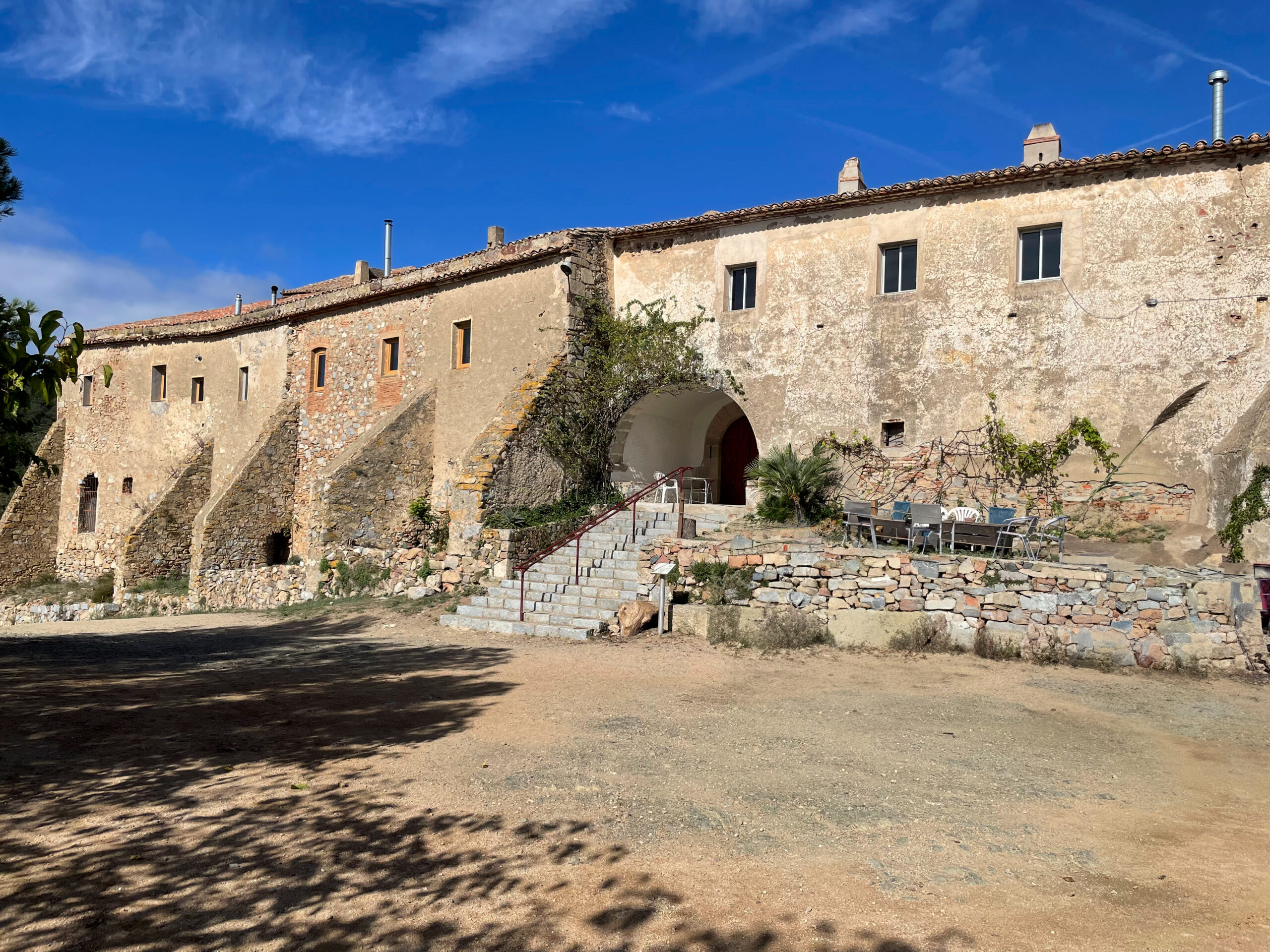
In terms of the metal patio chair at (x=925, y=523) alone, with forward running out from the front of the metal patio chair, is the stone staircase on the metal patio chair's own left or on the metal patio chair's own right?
on the metal patio chair's own left

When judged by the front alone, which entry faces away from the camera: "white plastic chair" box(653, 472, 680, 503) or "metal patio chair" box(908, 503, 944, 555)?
the metal patio chair

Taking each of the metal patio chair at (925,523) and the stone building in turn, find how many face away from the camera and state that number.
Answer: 1

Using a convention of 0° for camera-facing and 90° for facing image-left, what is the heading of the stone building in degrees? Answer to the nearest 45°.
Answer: approximately 45°

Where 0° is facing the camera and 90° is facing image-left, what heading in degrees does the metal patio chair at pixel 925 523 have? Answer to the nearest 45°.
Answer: approximately 180°

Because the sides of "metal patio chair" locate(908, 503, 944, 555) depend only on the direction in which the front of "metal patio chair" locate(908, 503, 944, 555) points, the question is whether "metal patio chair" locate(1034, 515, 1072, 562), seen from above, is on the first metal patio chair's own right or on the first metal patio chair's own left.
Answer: on the first metal patio chair's own right

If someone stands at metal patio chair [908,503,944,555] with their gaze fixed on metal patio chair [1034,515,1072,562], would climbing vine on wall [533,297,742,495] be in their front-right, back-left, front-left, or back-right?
back-left

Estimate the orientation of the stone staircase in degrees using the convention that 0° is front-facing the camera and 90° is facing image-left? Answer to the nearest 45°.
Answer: approximately 45°
